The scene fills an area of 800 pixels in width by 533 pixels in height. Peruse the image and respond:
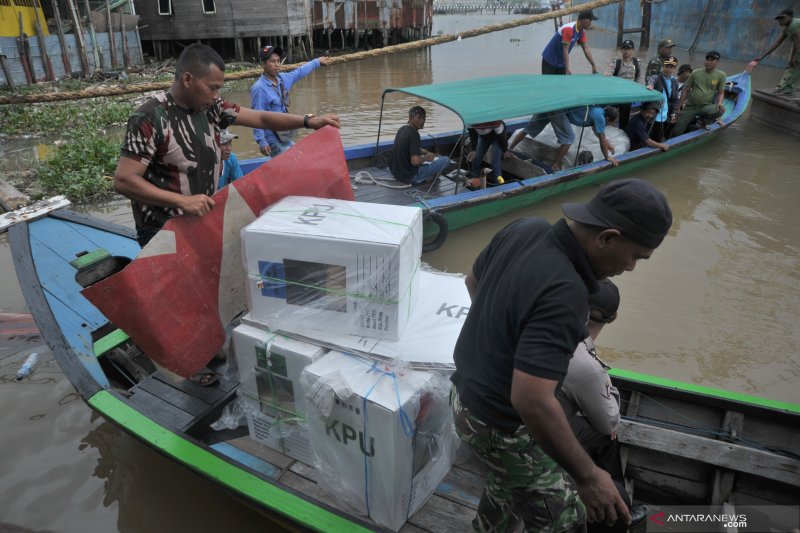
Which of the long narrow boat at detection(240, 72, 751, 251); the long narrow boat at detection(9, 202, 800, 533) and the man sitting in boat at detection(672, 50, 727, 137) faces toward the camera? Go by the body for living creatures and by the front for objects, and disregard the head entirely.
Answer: the man sitting in boat

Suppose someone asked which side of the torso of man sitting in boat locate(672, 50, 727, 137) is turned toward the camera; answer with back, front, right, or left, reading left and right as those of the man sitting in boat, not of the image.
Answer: front

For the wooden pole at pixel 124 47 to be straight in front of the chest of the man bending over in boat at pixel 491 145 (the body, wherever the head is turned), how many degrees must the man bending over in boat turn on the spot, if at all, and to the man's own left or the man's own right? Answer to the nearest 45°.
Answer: approximately 135° to the man's own right

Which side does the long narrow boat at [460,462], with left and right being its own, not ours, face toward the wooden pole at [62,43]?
front

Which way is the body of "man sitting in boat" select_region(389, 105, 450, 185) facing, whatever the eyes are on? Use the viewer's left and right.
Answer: facing to the right of the viewer

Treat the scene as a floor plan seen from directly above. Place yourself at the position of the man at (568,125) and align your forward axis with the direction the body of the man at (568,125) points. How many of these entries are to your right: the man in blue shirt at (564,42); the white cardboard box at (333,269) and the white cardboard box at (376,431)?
2

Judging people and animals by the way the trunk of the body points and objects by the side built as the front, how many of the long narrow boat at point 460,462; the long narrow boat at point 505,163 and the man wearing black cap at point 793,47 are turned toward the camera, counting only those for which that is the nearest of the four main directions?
0

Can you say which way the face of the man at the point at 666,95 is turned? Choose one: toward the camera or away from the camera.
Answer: toward the camera

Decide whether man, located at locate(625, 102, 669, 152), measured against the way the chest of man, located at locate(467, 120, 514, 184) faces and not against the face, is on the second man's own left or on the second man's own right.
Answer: on the second man's own left
